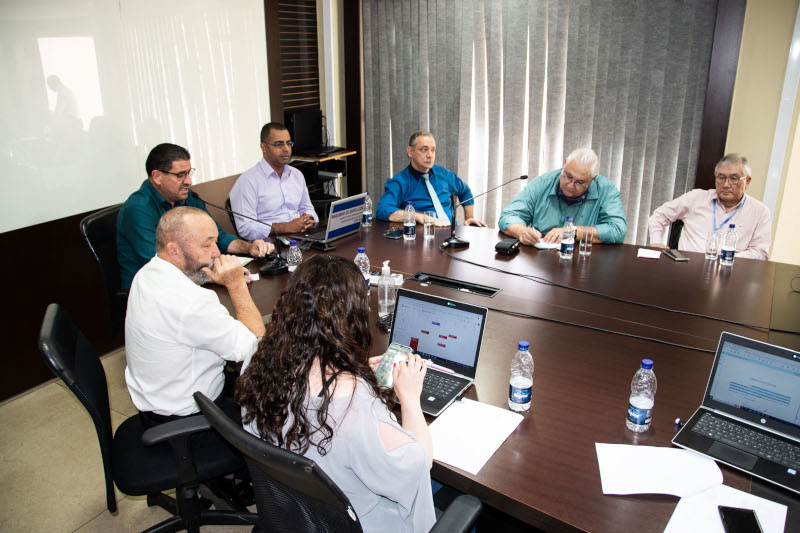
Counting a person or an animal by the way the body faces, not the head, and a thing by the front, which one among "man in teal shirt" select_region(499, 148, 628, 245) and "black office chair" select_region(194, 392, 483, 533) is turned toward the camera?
the man in teal shirt

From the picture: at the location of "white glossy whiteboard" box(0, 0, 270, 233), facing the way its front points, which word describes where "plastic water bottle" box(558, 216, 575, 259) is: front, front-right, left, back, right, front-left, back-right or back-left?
front

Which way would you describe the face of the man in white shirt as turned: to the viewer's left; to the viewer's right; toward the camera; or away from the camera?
to the viewer's right

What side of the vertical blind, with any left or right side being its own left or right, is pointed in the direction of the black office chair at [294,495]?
front

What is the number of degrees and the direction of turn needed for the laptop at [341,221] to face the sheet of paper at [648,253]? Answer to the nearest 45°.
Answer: approximately 135° to its right

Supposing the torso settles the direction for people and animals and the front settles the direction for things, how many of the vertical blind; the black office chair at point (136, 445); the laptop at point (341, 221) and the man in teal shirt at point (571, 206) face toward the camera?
2

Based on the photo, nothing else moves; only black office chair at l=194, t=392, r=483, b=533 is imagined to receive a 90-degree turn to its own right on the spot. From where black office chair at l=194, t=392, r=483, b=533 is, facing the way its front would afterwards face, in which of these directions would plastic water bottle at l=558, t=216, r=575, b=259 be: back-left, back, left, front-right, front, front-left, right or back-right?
left

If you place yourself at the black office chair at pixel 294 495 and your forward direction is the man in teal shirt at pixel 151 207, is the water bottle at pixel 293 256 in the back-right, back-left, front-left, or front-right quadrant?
front-right

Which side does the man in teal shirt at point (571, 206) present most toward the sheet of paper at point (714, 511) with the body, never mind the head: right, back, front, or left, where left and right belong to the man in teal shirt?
front

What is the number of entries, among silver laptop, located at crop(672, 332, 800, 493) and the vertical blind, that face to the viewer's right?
0

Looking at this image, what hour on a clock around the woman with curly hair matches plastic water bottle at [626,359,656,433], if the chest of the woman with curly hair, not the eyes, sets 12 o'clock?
The plastic water bottle is roughly at 1 o'clock from the woman with curly hair.

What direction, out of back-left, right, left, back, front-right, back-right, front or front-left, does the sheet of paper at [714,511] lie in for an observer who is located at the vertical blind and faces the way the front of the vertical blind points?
front

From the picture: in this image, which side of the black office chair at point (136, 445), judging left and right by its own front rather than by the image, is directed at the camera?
right

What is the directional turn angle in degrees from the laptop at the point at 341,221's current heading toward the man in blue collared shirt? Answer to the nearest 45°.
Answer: approximately 90° to its right

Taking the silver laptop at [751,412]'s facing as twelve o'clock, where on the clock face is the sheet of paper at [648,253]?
The sheet of paper is roughly at 4 o'clock from the silver laptop.

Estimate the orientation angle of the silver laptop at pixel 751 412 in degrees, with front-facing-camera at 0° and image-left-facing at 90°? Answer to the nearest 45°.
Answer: approximately 45°

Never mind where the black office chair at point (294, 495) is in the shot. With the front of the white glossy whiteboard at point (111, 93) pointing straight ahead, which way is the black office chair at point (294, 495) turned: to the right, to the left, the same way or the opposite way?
to the left

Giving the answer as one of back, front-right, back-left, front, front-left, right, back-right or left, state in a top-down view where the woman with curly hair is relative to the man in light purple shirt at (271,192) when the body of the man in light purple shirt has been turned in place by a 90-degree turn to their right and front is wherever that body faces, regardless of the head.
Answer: front-left

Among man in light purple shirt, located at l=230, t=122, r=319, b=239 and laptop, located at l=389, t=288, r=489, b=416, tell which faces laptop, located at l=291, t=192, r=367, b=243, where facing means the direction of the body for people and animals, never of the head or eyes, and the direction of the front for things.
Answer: the man in light purple shirt

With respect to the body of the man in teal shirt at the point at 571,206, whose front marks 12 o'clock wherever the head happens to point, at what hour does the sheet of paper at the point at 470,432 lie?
The sheet of paper is roughly at 12 o'clock from the man in teal shirt.

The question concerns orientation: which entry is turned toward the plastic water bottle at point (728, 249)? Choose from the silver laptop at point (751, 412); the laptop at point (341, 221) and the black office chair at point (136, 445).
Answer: the black office chair

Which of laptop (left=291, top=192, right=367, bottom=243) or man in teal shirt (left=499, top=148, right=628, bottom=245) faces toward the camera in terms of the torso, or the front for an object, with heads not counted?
the man in teal shirt

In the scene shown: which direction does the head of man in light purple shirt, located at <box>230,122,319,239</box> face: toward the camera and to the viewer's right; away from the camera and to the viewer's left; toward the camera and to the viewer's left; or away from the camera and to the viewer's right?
toward the camera and to the viewer's right
